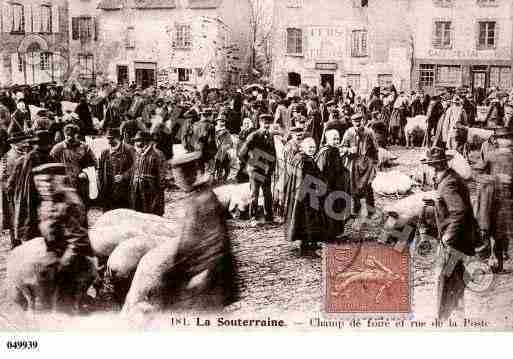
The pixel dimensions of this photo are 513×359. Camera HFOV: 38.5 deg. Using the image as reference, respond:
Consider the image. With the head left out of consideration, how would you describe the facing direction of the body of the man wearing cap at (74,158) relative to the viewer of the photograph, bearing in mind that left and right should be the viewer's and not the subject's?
facing the viewer

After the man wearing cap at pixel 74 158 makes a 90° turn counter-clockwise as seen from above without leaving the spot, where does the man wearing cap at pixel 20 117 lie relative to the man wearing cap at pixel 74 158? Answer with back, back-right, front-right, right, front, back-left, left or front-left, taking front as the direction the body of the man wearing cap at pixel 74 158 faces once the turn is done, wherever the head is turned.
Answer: back-left

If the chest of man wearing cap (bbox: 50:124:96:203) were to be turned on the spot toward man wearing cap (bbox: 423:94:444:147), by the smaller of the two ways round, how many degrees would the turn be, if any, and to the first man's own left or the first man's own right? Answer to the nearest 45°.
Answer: approximately 90° to the first man's own left

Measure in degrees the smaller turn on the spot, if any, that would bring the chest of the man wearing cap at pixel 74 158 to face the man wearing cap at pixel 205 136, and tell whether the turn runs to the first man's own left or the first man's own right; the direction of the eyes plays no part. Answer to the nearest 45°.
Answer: approximately 90° to the first man's own left

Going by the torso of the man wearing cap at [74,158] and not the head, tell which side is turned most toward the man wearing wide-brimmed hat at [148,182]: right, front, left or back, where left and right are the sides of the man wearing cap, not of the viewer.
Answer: left
